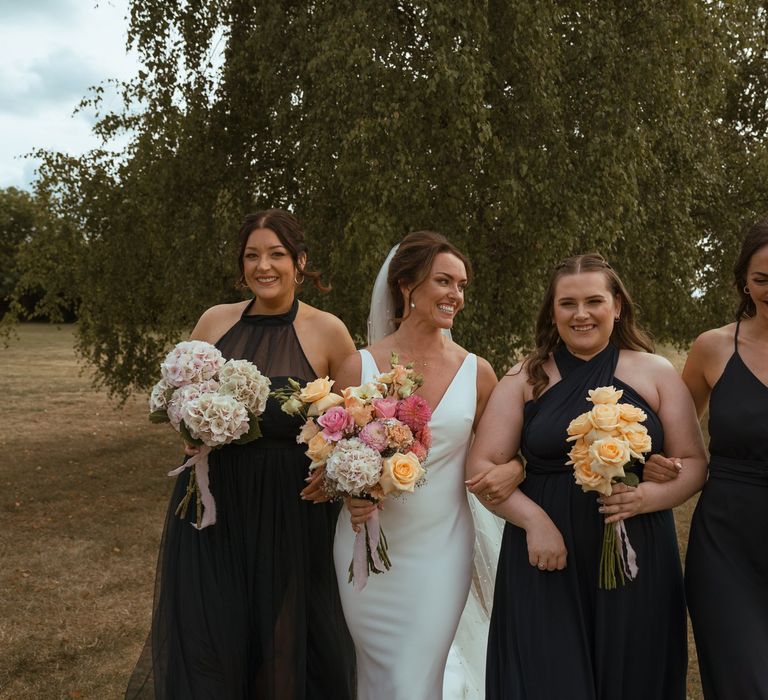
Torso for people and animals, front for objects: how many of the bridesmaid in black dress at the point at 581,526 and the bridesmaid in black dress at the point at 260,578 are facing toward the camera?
2

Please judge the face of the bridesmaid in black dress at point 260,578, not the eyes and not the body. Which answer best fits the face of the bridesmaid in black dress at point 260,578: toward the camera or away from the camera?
toward the camera

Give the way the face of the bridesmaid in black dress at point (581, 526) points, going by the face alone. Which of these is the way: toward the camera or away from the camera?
toward the camera

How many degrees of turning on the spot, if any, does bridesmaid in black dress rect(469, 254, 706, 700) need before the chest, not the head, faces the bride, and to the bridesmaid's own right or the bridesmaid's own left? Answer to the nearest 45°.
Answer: approximately 135° to the bridesmaid's own right

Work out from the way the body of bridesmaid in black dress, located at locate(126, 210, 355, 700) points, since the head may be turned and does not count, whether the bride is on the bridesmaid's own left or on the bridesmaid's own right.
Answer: on the bridesmaid's own left

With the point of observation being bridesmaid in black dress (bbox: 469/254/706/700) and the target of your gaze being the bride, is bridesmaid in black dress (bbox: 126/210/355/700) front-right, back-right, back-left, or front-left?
front-left

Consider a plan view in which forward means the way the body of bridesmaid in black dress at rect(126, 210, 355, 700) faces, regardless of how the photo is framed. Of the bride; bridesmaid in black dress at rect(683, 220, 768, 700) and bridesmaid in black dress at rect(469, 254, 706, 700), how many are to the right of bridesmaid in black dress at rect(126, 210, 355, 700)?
0

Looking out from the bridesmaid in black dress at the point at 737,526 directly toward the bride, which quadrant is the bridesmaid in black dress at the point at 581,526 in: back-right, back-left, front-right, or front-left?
front-left

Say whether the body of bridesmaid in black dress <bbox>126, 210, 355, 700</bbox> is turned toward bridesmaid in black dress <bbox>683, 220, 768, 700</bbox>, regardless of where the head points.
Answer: no

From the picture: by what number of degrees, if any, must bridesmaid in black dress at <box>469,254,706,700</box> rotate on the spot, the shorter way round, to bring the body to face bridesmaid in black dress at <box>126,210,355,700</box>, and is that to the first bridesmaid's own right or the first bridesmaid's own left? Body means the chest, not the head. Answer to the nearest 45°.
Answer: approximately 90° to the first bridesmaid's own right

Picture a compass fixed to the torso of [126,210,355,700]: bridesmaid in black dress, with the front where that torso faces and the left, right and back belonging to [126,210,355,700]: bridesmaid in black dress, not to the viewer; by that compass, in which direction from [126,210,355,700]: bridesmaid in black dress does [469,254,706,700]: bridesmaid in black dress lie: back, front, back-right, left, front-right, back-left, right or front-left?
front-left

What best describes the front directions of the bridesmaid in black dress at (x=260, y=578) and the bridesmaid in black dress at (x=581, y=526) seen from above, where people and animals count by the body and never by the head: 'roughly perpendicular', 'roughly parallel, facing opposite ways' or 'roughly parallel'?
roughly parallel

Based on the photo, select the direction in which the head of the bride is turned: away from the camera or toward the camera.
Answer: toward the camera

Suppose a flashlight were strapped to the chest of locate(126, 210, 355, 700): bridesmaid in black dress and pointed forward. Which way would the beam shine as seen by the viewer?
toward the camera

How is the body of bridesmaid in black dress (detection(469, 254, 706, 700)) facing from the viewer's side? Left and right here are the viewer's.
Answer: facing the viewer
